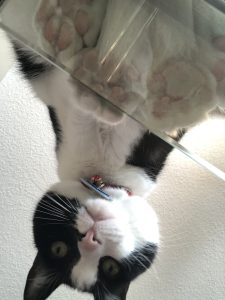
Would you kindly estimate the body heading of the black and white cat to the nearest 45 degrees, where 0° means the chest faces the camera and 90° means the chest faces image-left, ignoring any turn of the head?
approximately 0°
